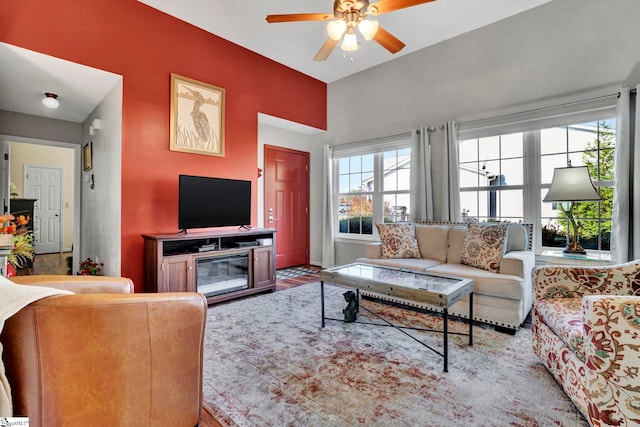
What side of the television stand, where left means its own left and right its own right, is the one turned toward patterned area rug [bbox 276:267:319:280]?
left

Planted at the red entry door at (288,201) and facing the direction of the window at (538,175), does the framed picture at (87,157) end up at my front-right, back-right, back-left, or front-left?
back-right

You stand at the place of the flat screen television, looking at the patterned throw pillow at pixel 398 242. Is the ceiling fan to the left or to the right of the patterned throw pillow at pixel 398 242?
right

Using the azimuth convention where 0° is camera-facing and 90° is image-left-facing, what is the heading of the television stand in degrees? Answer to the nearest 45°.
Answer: approximately 315°

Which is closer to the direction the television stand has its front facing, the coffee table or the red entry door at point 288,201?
the coffee table

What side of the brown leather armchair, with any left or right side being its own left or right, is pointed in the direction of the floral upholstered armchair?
right
